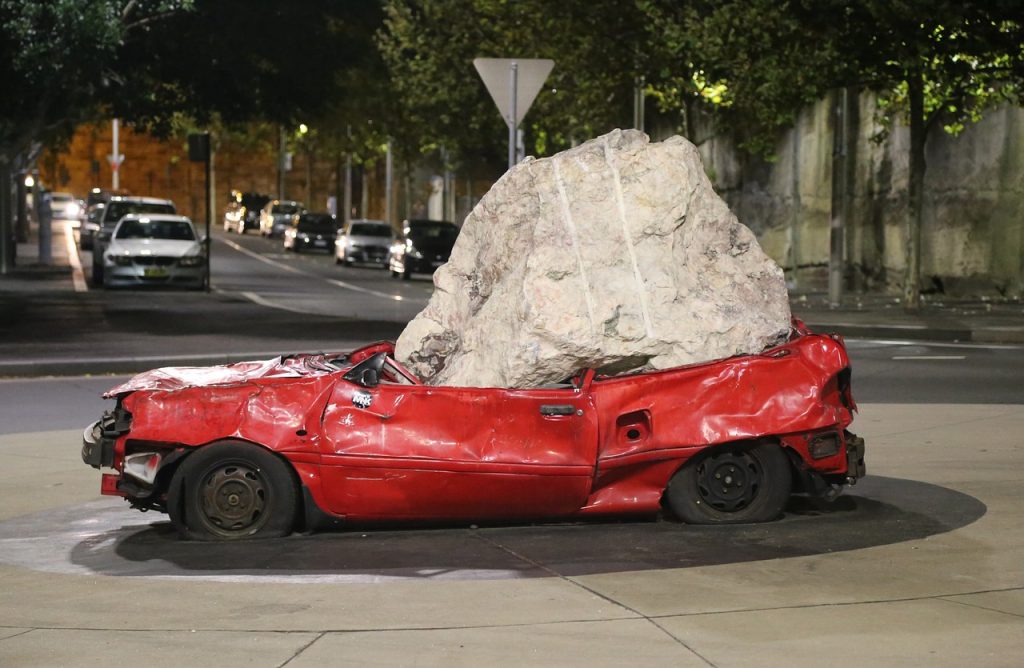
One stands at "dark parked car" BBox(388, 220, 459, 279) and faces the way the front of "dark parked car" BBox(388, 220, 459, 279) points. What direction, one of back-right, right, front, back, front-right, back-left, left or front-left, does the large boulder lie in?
front-left

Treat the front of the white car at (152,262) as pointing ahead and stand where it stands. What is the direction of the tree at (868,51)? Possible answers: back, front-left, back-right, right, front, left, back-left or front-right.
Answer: front-left

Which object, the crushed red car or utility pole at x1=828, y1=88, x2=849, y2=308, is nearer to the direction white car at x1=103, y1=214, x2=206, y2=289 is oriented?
the crushed red car

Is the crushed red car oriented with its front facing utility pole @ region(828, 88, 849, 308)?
no

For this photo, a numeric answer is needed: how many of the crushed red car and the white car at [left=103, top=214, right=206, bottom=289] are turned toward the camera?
1

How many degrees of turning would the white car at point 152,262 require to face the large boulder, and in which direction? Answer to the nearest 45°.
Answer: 0° — it already faces it

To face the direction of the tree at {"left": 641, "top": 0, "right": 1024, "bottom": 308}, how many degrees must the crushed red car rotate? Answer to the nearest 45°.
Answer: approximately 90° to its right

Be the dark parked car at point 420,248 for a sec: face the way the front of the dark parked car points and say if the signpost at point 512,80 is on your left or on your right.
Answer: on your left

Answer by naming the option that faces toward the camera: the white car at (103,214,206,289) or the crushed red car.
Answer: the white car

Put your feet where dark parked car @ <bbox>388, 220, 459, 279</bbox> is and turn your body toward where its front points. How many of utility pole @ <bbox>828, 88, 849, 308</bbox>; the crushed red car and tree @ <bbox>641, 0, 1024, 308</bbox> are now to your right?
0

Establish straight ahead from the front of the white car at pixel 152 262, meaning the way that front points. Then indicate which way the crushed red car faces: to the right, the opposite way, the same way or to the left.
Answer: to the right

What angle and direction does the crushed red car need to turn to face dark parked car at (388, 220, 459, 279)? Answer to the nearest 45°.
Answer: approximately 90° to its right

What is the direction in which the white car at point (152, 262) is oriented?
toward the camera

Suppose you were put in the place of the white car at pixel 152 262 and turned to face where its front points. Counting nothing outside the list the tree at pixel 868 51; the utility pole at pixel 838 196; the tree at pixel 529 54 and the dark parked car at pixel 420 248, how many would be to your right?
0

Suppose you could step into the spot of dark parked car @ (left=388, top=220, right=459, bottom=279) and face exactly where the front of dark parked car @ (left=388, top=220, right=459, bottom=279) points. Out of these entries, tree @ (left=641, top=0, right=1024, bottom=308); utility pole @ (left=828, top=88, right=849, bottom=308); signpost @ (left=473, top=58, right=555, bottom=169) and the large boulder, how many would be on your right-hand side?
0

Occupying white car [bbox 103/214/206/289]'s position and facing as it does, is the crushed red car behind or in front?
in front

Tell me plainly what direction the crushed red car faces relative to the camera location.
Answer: facing to the left of the viewer
